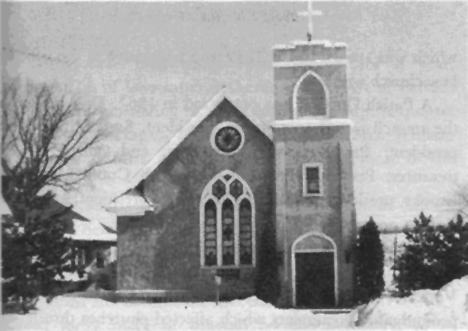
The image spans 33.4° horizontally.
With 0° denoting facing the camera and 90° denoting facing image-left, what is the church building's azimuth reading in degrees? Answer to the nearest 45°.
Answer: approximately 0°

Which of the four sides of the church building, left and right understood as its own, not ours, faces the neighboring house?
right

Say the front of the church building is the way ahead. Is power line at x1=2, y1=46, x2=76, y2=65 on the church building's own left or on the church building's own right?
on the church building's own right
